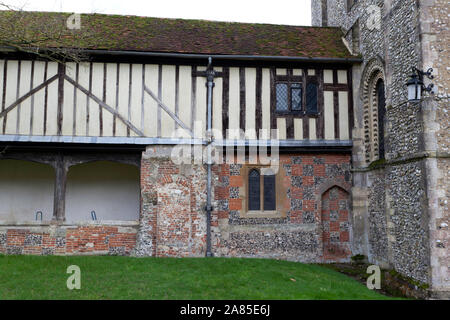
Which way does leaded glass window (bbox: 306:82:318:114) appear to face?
toward the camera

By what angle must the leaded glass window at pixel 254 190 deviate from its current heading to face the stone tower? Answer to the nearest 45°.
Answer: approximately 45° to its left

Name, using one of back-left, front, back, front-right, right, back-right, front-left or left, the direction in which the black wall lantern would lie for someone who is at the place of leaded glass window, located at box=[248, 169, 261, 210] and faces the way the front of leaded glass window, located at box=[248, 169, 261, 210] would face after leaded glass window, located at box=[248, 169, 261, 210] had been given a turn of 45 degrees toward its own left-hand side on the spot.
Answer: front

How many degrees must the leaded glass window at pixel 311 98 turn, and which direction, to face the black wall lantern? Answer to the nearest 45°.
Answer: approximately 45° to its left

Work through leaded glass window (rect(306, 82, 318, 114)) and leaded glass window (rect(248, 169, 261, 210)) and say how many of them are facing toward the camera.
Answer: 2

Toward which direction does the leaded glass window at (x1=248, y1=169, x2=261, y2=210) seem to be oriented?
toward the camera

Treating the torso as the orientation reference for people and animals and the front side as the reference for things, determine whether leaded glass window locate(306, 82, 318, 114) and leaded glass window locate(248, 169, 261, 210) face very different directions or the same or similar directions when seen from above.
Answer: same or similar directions
